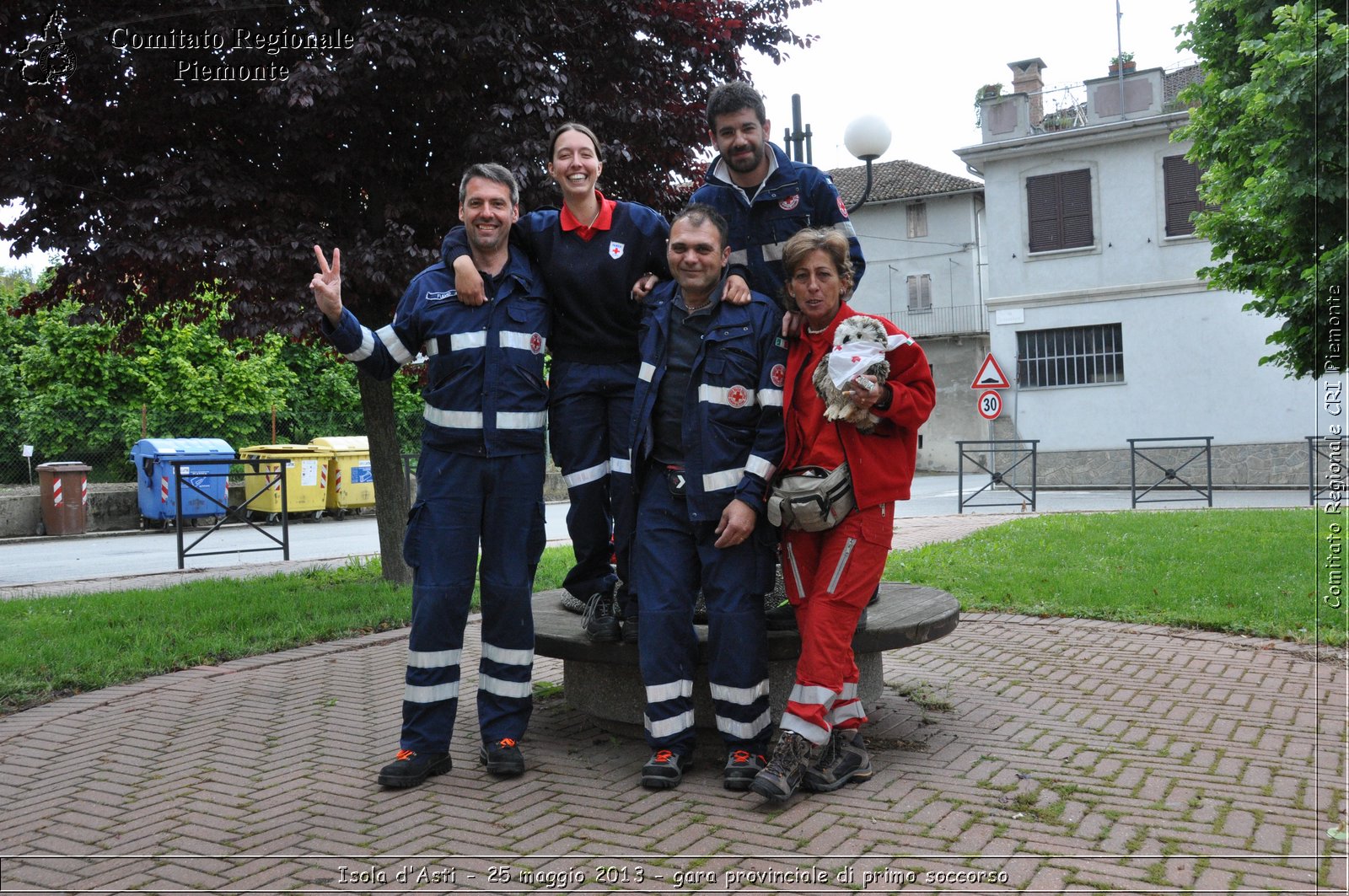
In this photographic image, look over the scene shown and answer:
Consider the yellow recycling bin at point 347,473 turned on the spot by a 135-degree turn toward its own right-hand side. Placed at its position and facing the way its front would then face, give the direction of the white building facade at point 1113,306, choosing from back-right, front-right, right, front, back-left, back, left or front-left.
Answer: back-right

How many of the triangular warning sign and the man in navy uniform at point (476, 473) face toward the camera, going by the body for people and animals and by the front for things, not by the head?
2

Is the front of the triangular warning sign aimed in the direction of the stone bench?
yes

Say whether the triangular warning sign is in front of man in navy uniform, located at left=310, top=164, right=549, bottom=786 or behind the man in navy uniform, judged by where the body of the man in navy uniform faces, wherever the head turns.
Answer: behind

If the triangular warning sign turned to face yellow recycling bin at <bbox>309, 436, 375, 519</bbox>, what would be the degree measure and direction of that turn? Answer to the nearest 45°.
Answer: approximately 90° to its right

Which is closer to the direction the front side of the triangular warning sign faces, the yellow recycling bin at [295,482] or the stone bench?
the stone bench

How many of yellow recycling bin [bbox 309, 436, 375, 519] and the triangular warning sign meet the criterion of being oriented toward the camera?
2

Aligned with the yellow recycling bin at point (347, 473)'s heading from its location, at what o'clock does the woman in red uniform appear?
The woman in red uniform is roughly at 12 o'clock from the yellow recycling bin.

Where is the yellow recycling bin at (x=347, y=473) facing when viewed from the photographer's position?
facing the viewer

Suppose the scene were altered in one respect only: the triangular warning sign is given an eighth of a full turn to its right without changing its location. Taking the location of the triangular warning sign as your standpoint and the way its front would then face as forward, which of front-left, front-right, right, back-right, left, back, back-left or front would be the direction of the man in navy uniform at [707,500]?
front-left

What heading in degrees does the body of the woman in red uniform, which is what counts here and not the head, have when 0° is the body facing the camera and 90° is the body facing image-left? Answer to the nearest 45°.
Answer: approximately 45°

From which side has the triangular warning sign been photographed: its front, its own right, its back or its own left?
front
